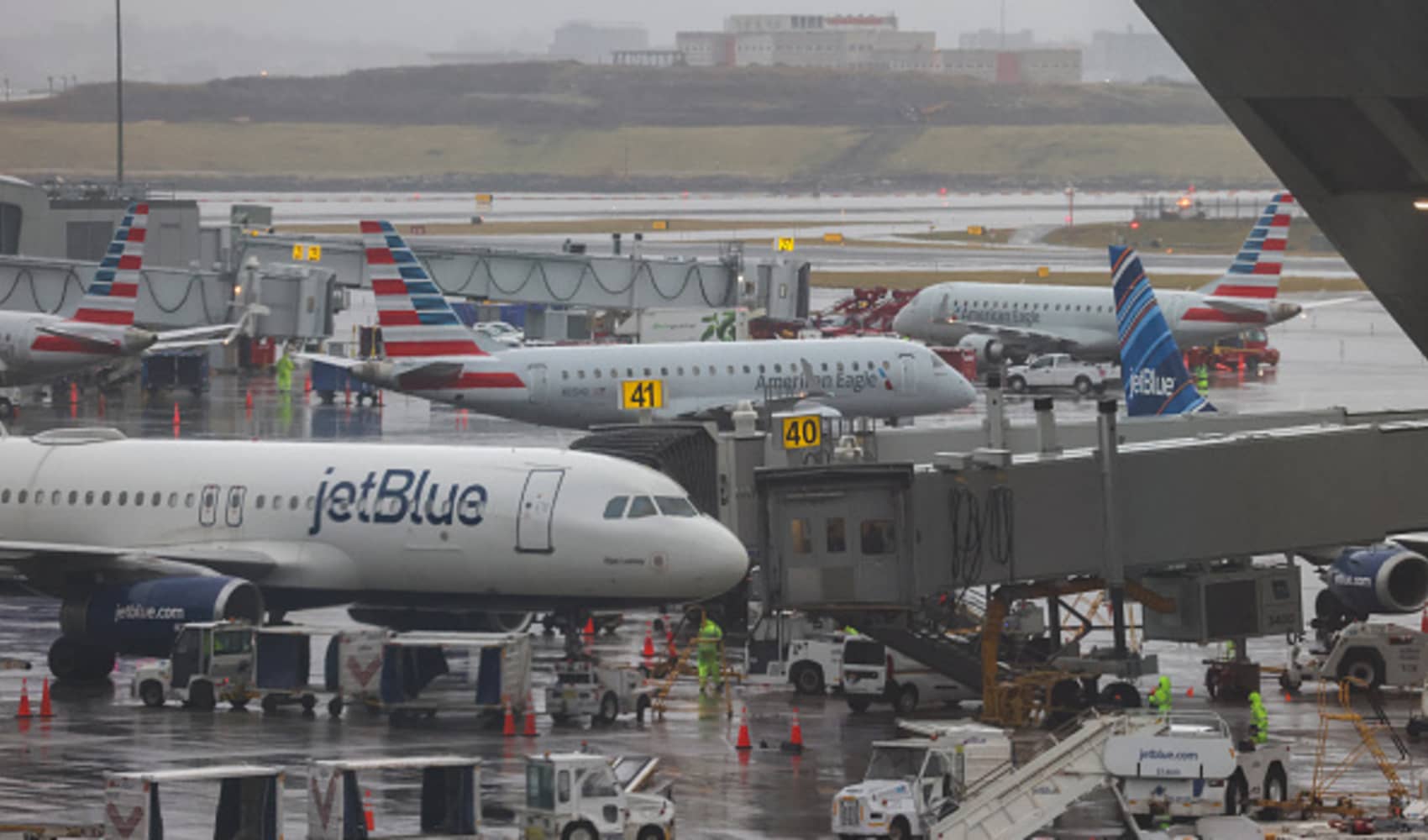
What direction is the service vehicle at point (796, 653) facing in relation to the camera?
to the viewer's left

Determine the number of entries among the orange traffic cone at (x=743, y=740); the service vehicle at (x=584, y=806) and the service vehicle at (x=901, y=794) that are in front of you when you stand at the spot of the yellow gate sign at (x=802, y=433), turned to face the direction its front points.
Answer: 3

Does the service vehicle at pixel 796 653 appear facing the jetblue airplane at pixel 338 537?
yes

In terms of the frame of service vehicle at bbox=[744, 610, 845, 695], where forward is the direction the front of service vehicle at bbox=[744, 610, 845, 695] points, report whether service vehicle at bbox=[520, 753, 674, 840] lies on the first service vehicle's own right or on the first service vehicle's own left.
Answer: on the first service vehicle's own left

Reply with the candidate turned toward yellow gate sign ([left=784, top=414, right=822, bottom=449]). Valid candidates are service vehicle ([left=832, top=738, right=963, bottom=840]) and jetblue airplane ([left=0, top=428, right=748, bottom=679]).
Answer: the jetblue airplane

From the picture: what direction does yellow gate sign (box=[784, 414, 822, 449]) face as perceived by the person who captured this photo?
facing the viewer

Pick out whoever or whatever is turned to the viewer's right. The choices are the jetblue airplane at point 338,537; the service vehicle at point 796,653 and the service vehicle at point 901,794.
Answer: the jetblue airplane

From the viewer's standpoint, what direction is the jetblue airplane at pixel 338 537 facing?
to the viewer's right

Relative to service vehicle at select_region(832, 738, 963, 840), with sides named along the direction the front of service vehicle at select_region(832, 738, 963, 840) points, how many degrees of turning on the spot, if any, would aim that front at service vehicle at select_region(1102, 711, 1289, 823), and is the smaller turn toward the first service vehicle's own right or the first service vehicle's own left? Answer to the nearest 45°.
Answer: approximately 135° to the first service vehicle's own left

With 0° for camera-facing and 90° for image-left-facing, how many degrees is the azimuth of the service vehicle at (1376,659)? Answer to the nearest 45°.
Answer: approximately 90°

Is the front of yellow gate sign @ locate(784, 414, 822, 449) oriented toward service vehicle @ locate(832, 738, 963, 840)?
yes

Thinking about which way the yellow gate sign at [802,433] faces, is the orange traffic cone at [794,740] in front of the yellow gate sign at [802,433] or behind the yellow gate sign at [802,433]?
in front
